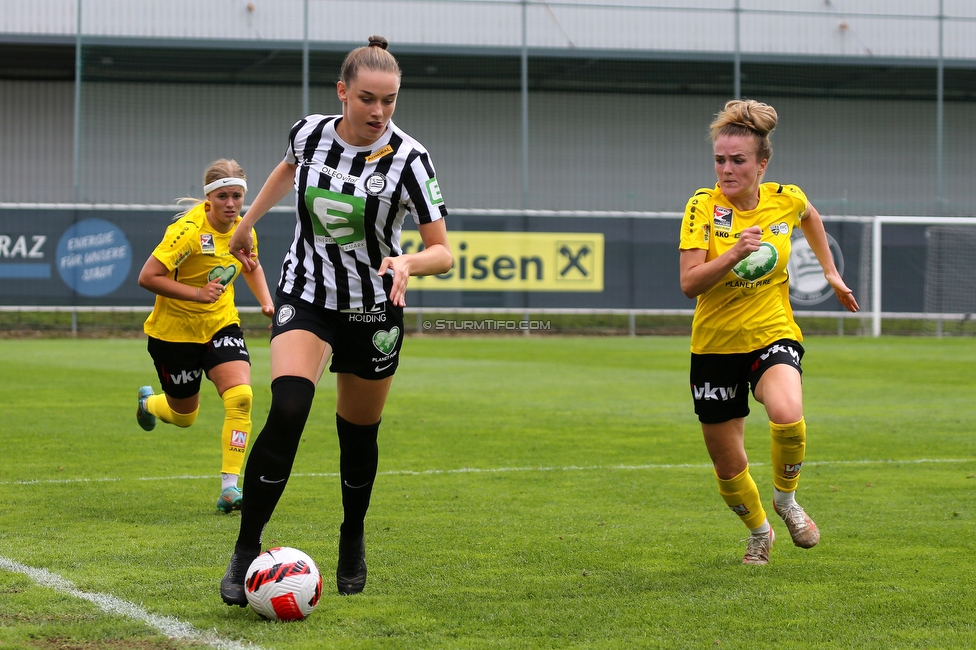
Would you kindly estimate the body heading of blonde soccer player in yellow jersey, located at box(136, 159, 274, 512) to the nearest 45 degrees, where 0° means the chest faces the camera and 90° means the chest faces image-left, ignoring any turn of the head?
approximately 315°

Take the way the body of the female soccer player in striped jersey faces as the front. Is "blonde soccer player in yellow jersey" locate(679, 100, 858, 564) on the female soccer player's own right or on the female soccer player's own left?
on the female soccer player's own left

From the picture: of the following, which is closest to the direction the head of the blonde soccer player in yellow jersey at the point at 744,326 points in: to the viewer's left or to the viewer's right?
to the viewer's left

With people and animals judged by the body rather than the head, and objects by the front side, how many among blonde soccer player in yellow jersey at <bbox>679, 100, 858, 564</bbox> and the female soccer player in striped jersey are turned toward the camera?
2

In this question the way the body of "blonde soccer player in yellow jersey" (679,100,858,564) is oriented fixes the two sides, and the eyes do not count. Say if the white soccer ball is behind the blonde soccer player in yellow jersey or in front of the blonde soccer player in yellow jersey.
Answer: in front

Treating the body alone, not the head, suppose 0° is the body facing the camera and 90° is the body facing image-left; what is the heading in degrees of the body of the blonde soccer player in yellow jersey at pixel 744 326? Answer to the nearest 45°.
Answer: approximately 0°

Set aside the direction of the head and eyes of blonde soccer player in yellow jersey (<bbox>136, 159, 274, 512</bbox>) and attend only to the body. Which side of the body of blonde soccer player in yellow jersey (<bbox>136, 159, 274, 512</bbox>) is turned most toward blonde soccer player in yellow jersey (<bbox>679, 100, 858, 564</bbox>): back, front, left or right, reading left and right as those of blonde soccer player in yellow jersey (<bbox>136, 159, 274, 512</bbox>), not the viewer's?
front

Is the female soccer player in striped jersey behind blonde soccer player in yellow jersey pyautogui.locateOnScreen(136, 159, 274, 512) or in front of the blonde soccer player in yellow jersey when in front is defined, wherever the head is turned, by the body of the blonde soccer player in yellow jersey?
in front

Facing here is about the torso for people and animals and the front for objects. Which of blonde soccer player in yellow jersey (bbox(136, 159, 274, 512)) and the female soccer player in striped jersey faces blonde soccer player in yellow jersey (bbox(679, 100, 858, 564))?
blonde soccer player in yellow jersey (bbox(136, 159, 274, 512))
